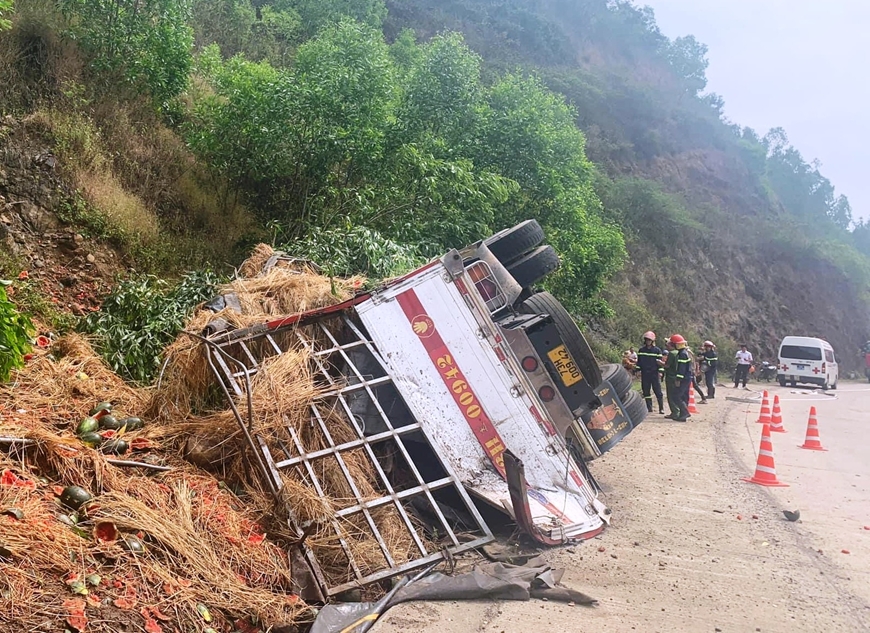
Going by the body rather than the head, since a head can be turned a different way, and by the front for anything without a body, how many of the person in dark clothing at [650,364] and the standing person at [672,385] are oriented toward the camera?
1

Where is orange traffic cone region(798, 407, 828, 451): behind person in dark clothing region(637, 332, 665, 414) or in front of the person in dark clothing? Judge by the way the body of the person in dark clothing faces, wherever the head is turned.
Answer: in front

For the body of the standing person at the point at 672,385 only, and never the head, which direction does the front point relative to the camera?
to the viewer's left

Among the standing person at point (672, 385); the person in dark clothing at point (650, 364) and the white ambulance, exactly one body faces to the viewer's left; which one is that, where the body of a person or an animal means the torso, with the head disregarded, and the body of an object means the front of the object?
the standing person

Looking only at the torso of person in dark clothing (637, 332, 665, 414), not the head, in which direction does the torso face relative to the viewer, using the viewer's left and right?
facing the viewer

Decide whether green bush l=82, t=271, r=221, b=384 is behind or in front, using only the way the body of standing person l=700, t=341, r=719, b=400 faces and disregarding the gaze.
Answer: in front

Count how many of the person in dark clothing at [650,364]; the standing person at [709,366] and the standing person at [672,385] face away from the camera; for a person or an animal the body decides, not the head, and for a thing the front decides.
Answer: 0

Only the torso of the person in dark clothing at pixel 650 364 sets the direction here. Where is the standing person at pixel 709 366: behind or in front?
behind

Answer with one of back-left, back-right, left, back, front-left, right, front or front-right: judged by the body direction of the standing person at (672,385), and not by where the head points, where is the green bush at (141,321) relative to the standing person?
front-left

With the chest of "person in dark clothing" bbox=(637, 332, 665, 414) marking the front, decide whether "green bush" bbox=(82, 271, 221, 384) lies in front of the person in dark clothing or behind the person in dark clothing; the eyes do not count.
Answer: in front
